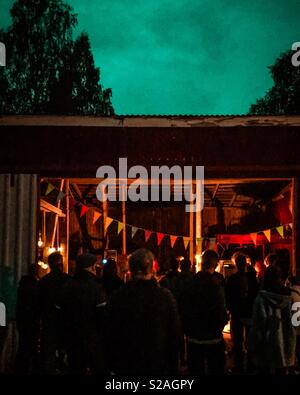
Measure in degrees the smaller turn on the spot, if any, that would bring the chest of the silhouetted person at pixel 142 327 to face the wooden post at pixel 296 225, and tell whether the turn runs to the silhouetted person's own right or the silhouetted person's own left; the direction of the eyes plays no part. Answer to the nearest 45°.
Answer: approximately 45° to the silhouetted person's own right

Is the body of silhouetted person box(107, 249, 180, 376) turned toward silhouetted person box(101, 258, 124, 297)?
yes

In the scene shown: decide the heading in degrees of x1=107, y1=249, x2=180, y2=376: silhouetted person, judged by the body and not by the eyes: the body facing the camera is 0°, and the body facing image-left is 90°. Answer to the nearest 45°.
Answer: approximately 180°

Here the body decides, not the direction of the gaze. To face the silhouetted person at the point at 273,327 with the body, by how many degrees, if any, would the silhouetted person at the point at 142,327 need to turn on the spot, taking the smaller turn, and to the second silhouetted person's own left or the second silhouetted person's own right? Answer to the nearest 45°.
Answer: approximately 45° to the second silhouetted person's own right

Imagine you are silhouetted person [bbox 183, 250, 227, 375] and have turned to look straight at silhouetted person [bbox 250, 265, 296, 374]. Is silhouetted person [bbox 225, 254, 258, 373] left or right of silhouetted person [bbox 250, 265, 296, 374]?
left

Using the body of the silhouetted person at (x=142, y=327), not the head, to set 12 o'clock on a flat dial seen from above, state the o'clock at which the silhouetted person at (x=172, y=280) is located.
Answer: the silhouetted person at (x=172, y=280) is roughly at 12 o'clock from the silhouetted person at (x=142, y=327).

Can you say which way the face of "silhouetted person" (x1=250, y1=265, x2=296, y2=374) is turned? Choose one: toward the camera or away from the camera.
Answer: away from the camera
